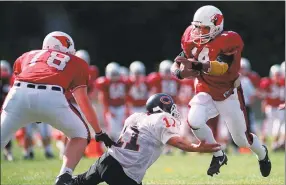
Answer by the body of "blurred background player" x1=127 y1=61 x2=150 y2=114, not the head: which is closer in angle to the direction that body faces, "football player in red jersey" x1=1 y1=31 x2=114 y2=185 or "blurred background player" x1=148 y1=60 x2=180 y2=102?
the football player in red jersey

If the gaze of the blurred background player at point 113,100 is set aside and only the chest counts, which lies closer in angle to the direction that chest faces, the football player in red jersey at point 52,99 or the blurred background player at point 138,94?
the football player in red jersey

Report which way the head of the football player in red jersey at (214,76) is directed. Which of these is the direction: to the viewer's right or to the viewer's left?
to the viewer's left

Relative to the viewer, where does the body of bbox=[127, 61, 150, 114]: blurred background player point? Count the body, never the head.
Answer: toward the camera

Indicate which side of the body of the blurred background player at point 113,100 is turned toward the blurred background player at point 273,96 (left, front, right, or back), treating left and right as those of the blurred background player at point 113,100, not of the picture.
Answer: left

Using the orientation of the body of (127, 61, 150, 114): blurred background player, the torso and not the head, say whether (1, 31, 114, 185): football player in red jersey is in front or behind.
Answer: in front

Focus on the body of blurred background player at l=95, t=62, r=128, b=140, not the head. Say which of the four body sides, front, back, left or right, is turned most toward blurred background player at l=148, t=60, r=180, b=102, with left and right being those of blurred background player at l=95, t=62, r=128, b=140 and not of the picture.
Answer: left

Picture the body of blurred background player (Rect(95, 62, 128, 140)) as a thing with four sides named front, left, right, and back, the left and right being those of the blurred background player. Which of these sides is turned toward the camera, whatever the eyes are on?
front

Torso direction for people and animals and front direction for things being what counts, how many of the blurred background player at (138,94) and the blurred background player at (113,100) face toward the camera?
2

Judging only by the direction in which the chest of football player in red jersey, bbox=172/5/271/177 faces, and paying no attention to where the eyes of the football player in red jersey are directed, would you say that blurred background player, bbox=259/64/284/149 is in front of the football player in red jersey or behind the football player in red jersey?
behind
